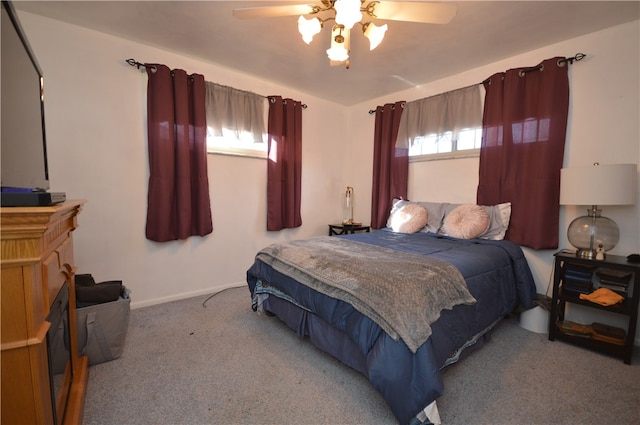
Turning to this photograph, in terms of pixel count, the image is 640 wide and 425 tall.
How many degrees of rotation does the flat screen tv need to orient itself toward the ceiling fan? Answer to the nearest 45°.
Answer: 0° — it already faces it

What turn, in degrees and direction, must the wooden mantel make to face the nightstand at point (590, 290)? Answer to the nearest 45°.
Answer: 0° — it already faces it

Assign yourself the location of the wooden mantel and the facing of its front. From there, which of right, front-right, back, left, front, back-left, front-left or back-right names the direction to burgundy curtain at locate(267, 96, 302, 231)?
front-left

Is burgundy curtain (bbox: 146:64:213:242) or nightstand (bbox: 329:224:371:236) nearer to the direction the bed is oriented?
the burgundy curtain

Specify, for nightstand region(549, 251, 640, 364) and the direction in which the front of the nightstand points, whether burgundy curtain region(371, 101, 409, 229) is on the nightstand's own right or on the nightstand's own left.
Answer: on the nightstand's own right

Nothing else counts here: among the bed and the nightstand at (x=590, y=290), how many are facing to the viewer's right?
0

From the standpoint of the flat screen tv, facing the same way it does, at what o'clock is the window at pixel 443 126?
The window is roughly at 12 o'clock from the flat screen tv.

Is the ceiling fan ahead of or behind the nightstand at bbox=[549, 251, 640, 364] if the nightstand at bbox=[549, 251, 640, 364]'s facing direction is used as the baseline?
ahead

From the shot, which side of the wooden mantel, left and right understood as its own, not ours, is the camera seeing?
right

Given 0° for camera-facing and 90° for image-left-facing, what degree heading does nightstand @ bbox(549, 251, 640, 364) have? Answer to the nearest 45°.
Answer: approximately 45°

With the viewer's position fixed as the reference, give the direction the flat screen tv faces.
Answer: facing to the right of the viewer
